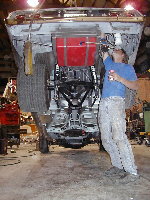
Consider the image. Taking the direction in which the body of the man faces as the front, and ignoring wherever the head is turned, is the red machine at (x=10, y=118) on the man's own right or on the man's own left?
on the man's own right

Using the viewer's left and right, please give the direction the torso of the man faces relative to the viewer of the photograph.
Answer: facing the viewer and to the left of the viewer
